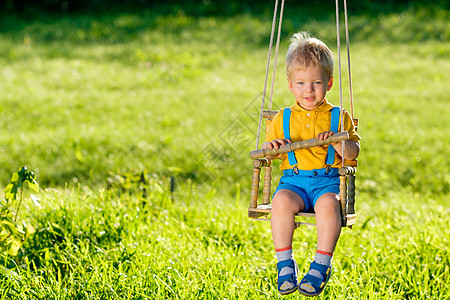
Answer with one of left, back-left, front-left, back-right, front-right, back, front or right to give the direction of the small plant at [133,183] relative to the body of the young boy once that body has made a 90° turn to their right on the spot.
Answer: front-right

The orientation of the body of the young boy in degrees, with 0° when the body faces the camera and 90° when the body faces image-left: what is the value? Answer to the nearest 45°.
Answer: approximately 0°

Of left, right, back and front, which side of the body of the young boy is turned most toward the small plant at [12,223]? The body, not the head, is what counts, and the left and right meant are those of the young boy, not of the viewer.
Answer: right
